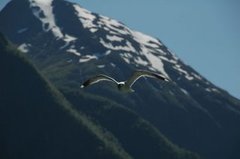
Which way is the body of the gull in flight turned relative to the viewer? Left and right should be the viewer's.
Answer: facing the viewer and to the left of the viewer
